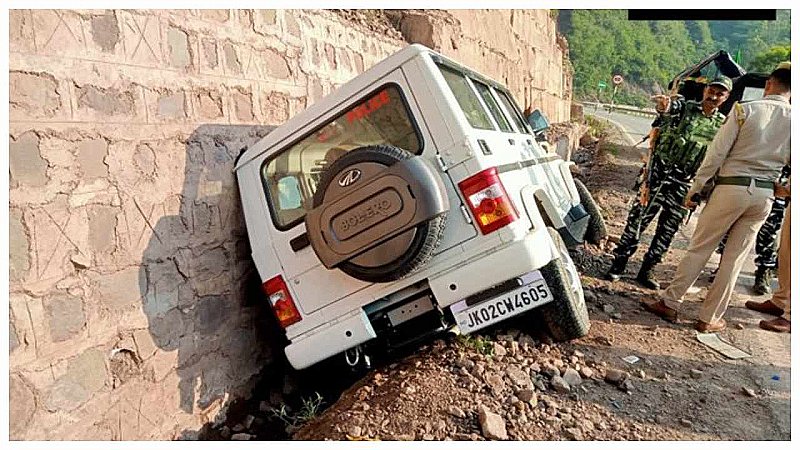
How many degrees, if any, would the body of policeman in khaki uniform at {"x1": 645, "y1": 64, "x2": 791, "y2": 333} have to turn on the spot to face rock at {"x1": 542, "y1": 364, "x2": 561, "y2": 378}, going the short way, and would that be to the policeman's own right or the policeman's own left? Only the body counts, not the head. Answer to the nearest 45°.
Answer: approximately 90° to the policeman's own left

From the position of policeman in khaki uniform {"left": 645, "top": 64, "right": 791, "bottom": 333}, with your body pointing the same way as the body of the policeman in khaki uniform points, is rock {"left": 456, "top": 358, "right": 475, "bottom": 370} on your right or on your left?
on your left

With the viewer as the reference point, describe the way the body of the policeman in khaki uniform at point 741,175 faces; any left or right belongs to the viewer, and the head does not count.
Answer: facing away from the viewer and to the left of the viewer

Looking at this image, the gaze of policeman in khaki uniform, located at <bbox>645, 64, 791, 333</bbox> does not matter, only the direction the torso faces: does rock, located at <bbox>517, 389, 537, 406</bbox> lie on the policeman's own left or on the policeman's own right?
on the policeman's own left

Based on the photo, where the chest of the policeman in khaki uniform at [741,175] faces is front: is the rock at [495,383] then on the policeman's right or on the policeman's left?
on the policeman's left

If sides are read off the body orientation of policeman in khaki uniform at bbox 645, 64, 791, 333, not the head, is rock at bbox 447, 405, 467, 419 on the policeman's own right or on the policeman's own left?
on the policeman's own left
